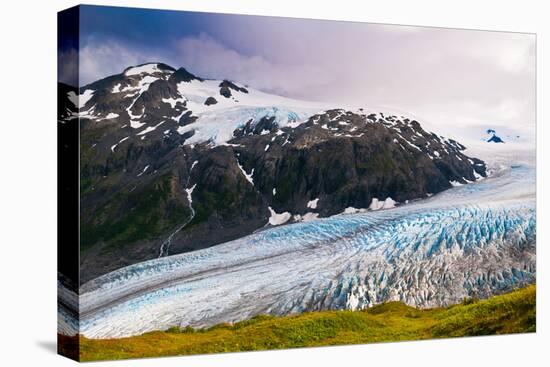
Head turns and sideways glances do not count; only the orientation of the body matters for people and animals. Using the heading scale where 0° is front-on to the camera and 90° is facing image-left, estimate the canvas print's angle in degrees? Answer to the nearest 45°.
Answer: approximately 315°
